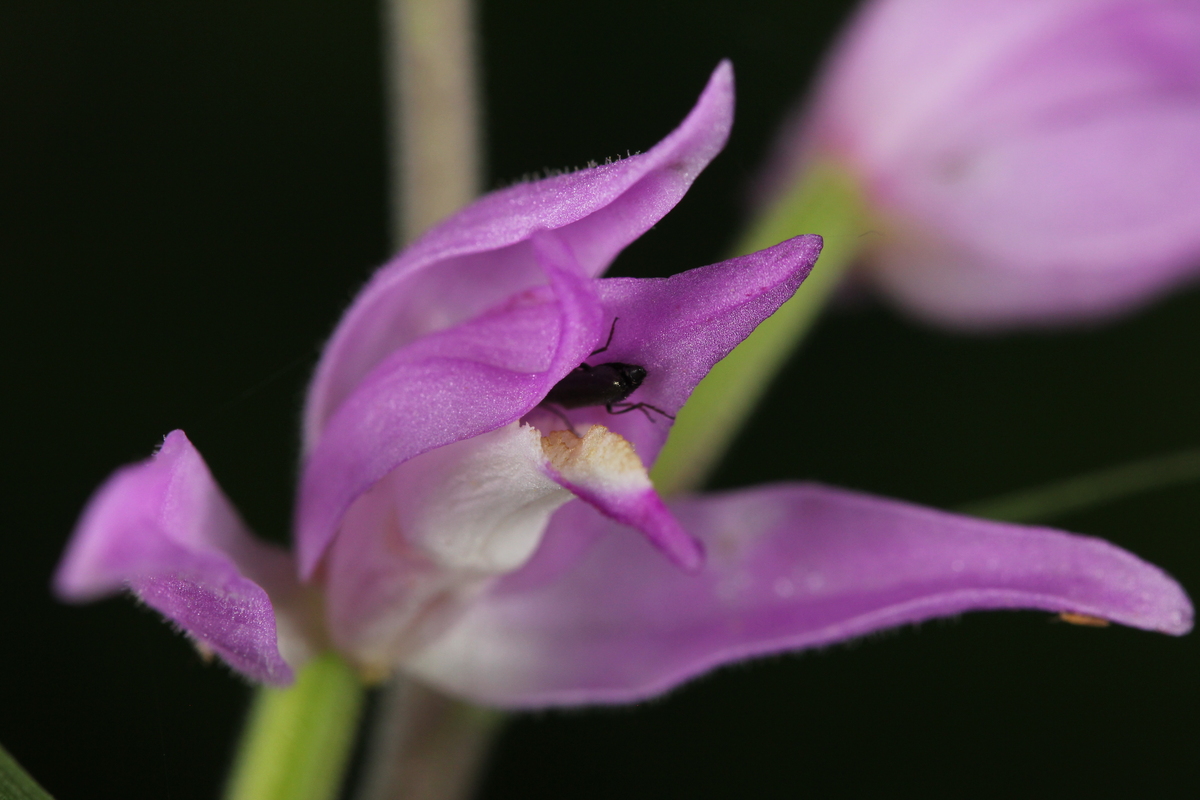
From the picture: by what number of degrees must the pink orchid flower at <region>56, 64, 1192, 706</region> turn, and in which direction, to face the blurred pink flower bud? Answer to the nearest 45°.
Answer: approximately 45° to its left

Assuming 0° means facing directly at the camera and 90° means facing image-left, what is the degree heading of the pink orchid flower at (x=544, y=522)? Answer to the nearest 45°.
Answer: approximately 270°

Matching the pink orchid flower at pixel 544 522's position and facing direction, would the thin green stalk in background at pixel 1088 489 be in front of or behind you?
in front

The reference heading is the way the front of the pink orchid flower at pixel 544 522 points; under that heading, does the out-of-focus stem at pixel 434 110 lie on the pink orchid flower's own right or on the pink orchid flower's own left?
on the pink orchid flower's own left

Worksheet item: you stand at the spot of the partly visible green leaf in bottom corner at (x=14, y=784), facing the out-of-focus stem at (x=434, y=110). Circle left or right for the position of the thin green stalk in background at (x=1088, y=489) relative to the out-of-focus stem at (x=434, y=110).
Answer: right
